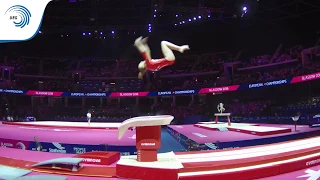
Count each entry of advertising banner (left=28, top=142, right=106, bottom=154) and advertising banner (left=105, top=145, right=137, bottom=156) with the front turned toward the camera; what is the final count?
2

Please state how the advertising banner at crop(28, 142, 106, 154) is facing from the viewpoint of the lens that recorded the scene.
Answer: facing the viewer

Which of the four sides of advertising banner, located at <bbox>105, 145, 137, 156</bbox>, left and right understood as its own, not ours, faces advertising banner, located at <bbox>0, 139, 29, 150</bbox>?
right

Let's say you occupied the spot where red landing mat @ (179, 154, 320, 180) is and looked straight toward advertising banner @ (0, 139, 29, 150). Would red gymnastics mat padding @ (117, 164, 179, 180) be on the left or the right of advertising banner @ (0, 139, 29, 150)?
left

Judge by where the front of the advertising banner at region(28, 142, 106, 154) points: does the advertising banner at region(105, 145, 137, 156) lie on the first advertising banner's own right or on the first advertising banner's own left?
on the first advertising banner's own left

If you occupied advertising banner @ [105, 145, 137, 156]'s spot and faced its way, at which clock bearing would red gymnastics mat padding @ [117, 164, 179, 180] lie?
The red gymnastics mat padding is roughly at 12 o'clock from the advertising banner.

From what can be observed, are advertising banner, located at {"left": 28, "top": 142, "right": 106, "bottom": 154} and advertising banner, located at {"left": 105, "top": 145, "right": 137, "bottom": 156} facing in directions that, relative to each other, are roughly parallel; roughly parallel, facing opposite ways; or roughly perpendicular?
roughly parallel

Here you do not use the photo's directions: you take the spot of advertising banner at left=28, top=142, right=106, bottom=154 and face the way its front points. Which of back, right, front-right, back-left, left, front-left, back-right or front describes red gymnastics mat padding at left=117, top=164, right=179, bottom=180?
front

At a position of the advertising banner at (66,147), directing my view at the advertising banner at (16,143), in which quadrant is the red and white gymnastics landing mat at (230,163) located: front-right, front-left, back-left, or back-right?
back-left

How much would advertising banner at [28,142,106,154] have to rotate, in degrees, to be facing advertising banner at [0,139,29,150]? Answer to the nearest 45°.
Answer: approximately 135° to its right

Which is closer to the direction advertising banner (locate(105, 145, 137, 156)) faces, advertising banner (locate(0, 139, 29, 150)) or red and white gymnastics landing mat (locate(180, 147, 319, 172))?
the red and white gymnastics landing mat

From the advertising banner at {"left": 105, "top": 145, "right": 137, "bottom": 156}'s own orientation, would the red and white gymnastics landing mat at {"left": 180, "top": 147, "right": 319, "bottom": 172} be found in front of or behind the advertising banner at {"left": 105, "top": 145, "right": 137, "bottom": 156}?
in front
